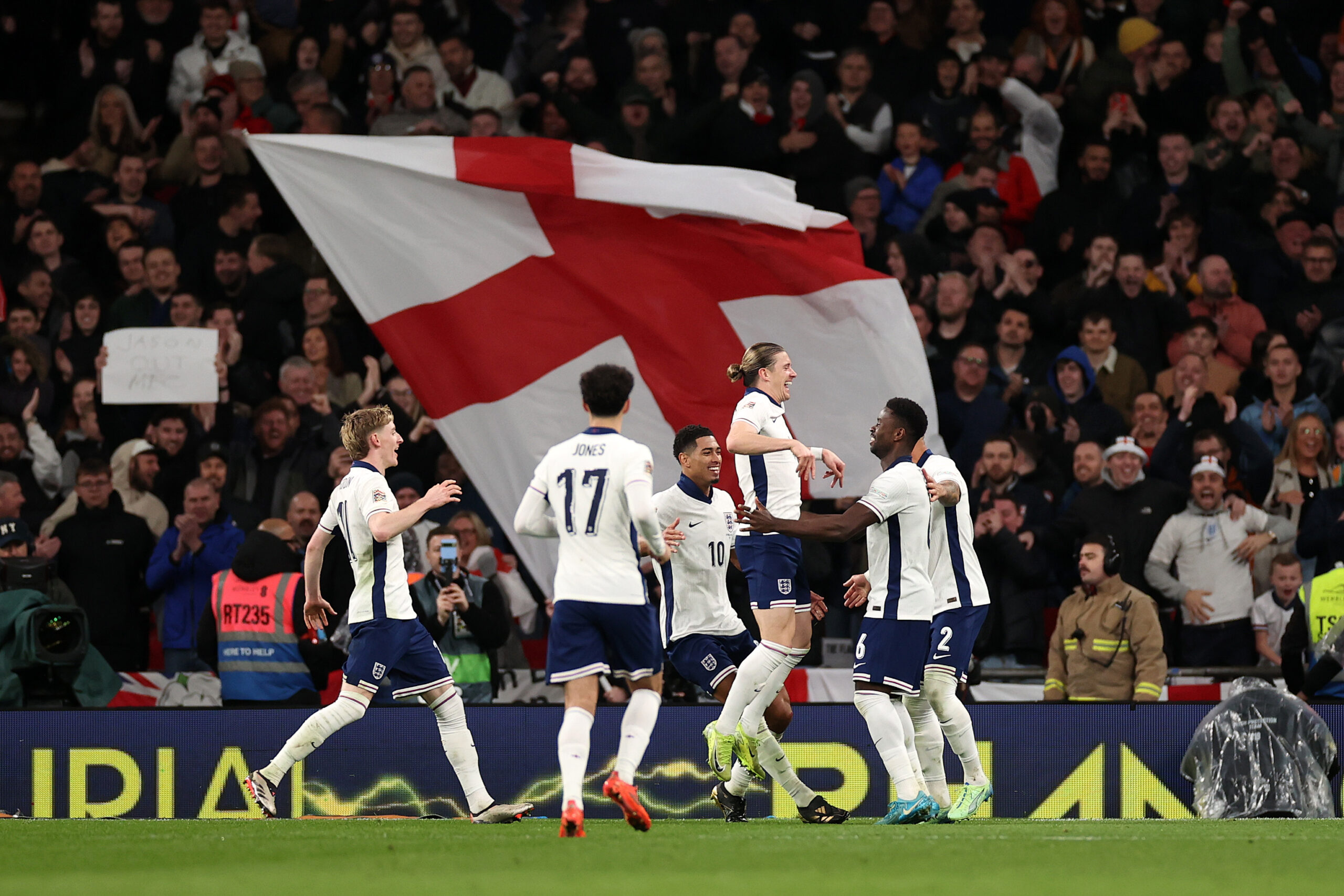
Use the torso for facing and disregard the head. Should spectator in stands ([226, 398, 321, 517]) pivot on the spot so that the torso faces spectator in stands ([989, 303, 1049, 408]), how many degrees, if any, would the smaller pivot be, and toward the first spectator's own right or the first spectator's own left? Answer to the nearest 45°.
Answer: approximately 90° to the first spectator's own left

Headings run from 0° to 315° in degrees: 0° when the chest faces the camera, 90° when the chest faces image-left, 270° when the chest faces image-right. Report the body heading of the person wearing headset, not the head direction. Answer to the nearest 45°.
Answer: approximately 45°

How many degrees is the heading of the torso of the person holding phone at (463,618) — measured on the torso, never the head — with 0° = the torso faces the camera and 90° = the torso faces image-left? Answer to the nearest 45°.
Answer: approximately 0°

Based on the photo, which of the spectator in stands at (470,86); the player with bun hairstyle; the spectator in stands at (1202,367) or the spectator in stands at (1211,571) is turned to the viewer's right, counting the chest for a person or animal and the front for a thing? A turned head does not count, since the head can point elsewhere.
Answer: the player with bun hairstyle

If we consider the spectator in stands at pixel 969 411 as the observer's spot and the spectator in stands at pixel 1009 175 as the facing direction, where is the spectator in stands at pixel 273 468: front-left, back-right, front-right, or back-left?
back-left

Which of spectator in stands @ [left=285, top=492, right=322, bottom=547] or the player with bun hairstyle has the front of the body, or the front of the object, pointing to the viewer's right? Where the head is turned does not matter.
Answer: the player with bun hairstyle

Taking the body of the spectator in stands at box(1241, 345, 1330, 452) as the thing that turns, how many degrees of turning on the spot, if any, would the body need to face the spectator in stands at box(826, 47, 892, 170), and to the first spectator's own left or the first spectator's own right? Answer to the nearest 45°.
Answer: approximately 135° to the first spectator's own right

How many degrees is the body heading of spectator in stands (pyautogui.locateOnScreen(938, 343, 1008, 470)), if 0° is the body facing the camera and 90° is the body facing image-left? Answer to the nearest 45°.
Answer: approximately 0°

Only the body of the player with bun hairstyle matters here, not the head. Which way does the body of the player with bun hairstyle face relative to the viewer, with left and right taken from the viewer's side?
facing to the right of the viewer

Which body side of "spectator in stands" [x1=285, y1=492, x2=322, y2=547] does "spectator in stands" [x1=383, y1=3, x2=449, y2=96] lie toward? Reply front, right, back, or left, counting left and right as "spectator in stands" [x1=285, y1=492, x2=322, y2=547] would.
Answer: back

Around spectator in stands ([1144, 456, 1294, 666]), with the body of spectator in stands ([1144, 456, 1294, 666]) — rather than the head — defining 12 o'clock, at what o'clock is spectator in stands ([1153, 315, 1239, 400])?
spectator in stands ([1153, 315, 1239, 400]) is roughly at 6 o'clock from spectator in stands ([1144, 456, 1294, 666]).

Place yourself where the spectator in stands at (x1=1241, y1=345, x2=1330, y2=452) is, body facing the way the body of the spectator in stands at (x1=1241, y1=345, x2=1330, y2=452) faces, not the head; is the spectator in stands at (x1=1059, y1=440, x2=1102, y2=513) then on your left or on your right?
on your right
